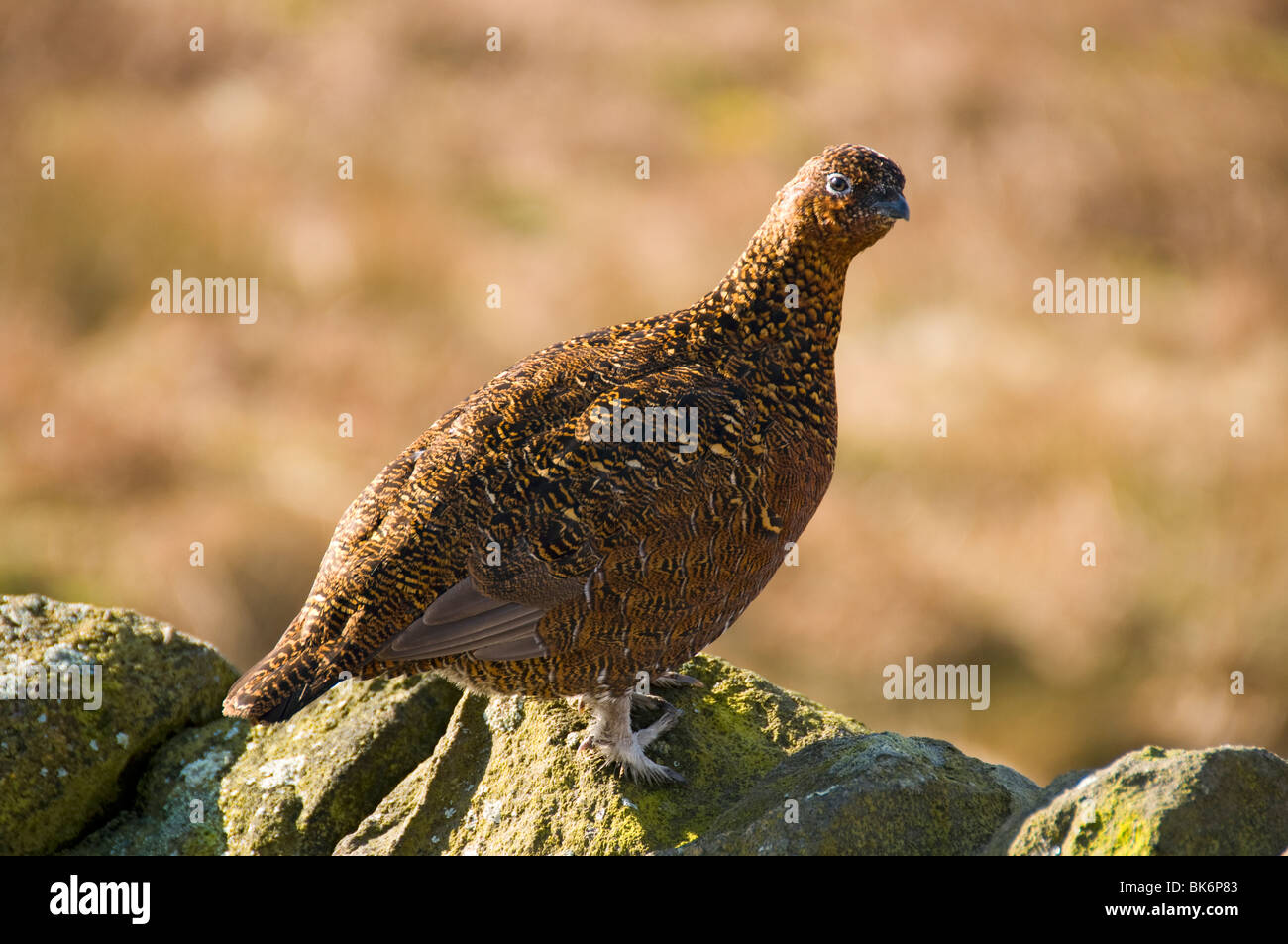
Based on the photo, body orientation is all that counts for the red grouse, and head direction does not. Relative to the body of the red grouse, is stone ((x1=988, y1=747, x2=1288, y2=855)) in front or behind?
in front

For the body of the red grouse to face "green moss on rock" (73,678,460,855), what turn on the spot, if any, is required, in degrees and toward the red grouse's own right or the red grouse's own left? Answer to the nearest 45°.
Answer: approximately 135° to the red grouse's own left

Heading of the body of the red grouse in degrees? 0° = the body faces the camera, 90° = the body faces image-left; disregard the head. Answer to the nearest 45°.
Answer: approximately 270°

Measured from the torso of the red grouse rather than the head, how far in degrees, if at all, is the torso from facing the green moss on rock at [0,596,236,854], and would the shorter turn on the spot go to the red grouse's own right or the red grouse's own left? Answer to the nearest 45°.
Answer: approximately 135° to the red grouse's own left

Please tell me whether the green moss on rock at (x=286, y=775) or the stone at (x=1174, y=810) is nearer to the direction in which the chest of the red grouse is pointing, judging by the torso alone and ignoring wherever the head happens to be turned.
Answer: the stone
